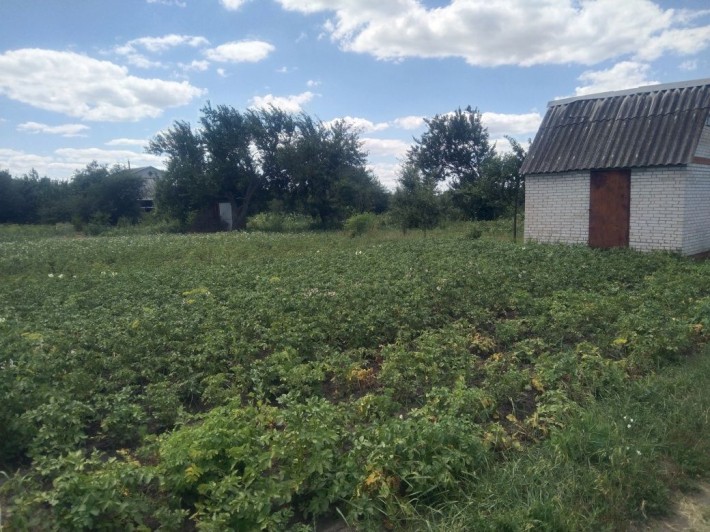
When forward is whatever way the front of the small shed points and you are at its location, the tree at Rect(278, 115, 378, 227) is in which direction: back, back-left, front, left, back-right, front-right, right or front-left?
right

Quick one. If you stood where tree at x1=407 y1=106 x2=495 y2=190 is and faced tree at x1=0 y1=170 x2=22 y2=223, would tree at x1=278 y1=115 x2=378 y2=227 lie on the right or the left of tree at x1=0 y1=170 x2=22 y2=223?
left

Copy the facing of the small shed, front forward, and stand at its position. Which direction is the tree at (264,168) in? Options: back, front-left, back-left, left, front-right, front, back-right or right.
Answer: right

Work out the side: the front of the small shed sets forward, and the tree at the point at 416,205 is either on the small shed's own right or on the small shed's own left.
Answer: on the small shed's own right

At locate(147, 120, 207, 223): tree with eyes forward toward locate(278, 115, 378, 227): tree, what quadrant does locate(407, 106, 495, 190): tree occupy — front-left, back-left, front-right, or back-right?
front-left

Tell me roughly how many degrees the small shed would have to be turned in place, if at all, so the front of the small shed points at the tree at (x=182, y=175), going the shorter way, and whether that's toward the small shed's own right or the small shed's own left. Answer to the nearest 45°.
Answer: approximately 90° to the small shed's own right

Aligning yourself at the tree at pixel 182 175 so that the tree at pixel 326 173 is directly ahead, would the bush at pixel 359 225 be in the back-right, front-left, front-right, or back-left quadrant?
front-right

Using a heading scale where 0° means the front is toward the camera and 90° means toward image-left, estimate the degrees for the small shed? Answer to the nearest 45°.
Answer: approximately 45°

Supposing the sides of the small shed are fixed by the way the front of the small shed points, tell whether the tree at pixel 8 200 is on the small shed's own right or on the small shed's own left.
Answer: on the small shed's own right
